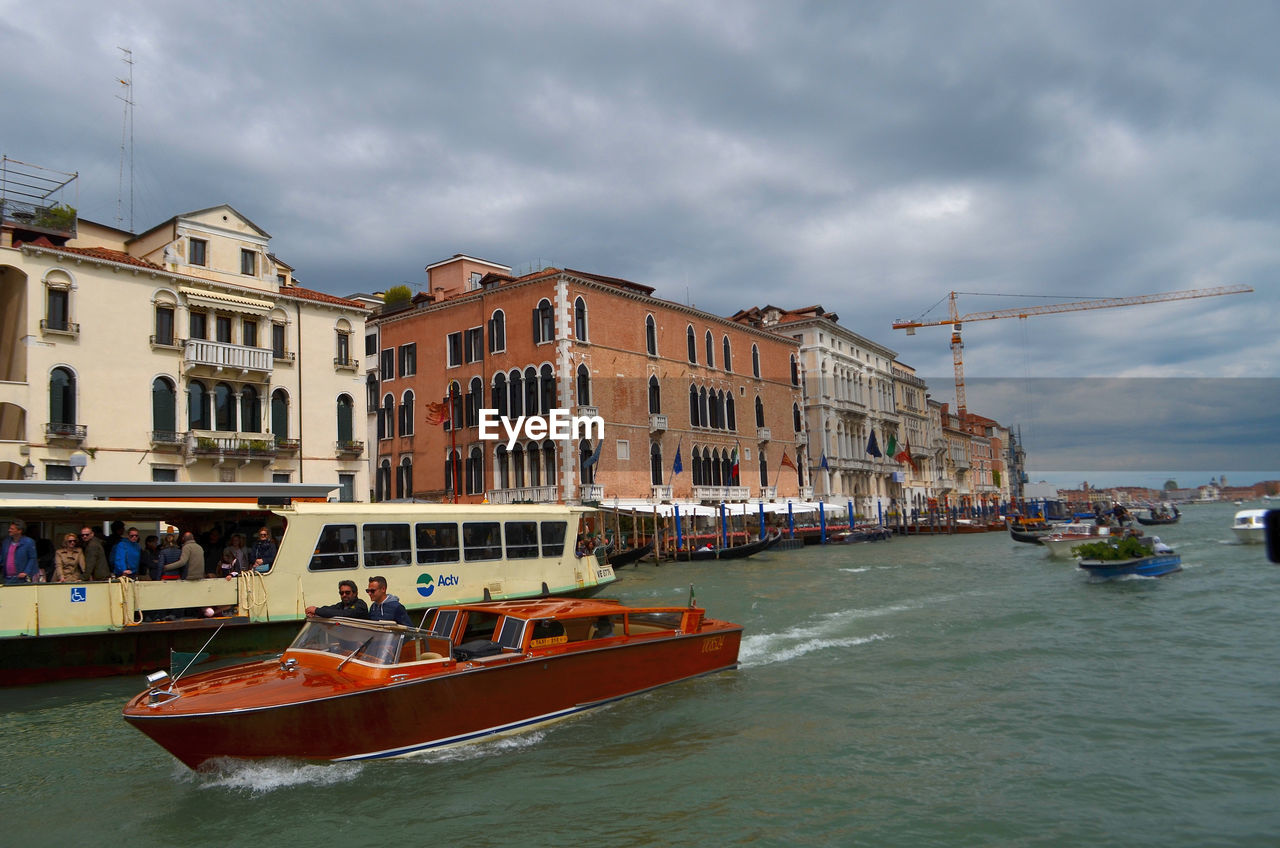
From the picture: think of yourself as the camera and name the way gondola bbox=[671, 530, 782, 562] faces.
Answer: facing to the right of the viewer

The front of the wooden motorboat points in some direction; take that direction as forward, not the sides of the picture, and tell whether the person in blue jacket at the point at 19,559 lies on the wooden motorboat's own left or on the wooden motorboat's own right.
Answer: on the wooden motorboat's own right

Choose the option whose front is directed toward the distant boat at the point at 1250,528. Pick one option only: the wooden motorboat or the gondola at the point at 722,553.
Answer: the gondola

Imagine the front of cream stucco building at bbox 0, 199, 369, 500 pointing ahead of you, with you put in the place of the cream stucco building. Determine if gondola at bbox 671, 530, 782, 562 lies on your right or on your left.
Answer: on your left

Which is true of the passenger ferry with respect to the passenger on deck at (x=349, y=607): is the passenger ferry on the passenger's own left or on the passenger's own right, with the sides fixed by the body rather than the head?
on the passenger's own right

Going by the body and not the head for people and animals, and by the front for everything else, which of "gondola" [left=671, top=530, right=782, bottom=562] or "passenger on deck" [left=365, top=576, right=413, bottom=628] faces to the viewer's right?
the gondola

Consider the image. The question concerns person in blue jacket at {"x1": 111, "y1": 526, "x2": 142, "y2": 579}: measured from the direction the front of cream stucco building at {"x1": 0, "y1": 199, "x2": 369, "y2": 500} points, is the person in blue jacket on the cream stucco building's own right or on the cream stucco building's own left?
on the cream stucco building's own right

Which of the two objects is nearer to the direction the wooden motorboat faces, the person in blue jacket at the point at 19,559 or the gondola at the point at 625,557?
the person in blue jacket
